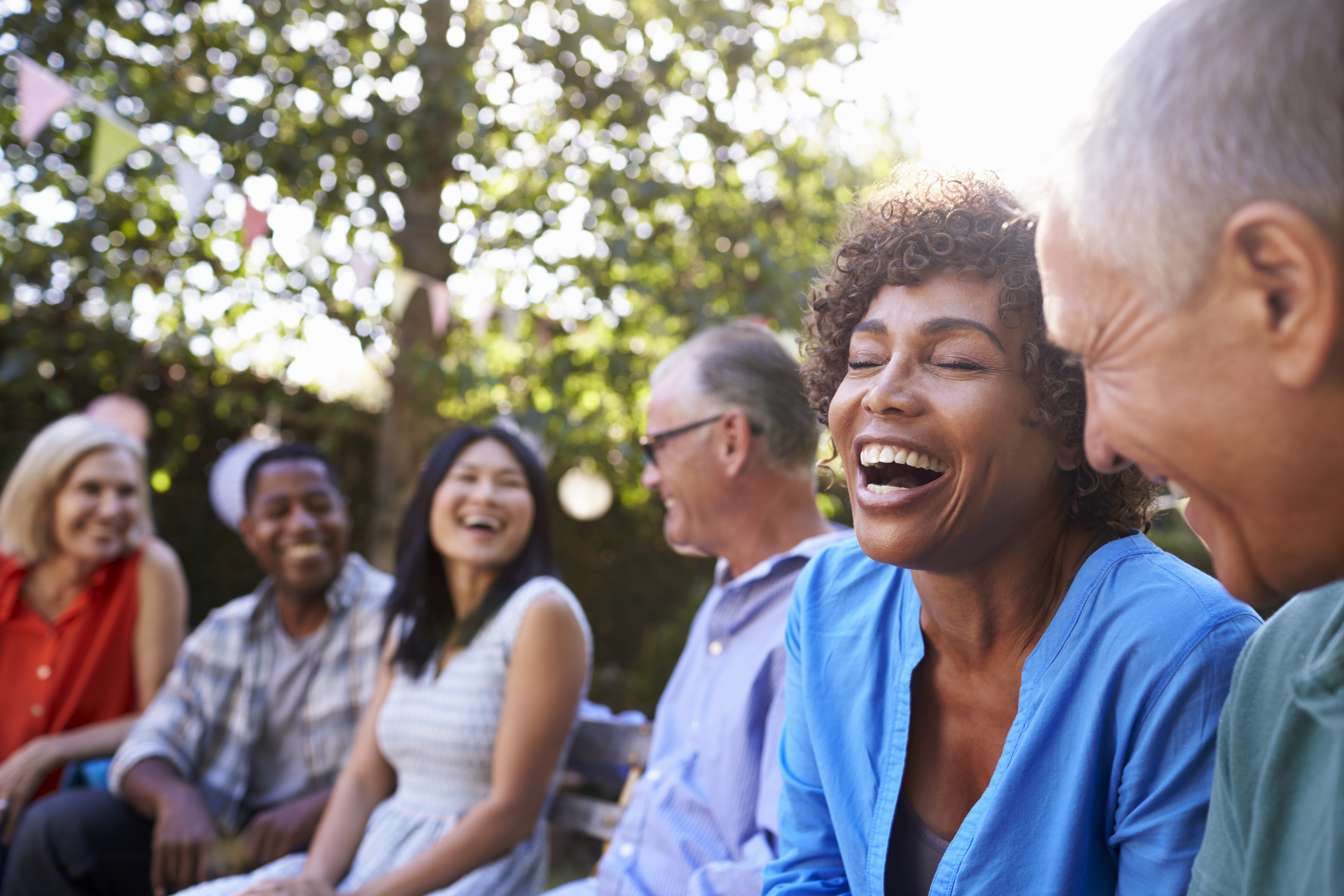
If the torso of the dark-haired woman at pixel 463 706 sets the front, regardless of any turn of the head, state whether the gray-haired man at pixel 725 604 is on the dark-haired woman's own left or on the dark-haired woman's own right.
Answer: on the dark-haired woman's own left

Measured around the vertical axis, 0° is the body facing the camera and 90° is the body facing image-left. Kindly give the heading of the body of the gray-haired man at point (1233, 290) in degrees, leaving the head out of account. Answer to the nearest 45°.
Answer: approximately 90°

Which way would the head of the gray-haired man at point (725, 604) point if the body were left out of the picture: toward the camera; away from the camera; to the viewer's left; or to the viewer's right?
to the viewer's left

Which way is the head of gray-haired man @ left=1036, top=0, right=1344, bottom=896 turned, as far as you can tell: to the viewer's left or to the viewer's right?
to the viewer's left

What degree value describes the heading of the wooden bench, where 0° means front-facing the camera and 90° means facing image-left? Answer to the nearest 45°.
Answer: approximately 45°

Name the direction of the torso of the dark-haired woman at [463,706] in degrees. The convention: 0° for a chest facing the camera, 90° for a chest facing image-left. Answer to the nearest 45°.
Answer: approximately 45°

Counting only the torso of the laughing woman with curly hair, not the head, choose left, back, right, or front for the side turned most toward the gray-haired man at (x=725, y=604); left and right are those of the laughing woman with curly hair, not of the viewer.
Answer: right

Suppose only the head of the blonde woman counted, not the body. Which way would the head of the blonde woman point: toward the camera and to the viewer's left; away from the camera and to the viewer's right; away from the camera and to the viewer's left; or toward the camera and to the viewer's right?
toward the camera and to the viewer's right

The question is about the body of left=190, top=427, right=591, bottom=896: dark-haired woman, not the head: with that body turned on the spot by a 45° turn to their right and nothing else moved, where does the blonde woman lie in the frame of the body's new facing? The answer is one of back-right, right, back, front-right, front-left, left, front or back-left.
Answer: front-right

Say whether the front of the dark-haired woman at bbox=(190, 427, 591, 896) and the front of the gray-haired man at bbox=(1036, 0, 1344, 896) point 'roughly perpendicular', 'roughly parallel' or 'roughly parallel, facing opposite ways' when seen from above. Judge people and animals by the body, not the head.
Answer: roughly perpendicular

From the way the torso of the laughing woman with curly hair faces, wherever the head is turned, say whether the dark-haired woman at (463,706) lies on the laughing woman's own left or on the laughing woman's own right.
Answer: on the laughing woman's own right

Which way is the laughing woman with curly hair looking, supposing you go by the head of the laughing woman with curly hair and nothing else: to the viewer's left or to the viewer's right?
to the viewer's left
